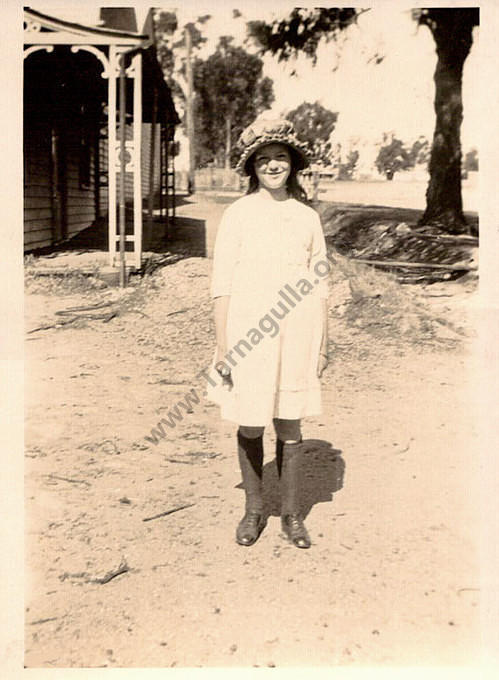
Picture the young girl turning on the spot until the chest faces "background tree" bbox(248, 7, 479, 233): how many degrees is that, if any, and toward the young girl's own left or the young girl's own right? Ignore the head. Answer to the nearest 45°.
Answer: approximately 135° to the young girl's own left

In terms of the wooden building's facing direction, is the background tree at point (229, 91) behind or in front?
in front

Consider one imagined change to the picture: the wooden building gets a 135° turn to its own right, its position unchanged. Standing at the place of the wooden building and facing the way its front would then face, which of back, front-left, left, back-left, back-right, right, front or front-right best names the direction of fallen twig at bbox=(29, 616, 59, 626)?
left

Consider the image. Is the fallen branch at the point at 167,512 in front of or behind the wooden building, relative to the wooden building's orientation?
in front

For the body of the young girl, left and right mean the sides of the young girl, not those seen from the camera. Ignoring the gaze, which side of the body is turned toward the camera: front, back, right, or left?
front

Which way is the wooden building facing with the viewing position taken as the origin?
facing the viewer and to the right of the viewer

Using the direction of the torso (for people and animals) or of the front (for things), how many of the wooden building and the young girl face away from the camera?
0

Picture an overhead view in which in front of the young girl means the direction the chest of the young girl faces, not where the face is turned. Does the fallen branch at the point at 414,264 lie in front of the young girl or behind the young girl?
behind

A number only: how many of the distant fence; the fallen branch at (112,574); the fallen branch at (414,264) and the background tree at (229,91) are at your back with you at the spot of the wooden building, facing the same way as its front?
0

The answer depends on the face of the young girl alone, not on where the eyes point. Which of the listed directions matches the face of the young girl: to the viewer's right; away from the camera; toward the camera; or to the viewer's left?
toward the camera
